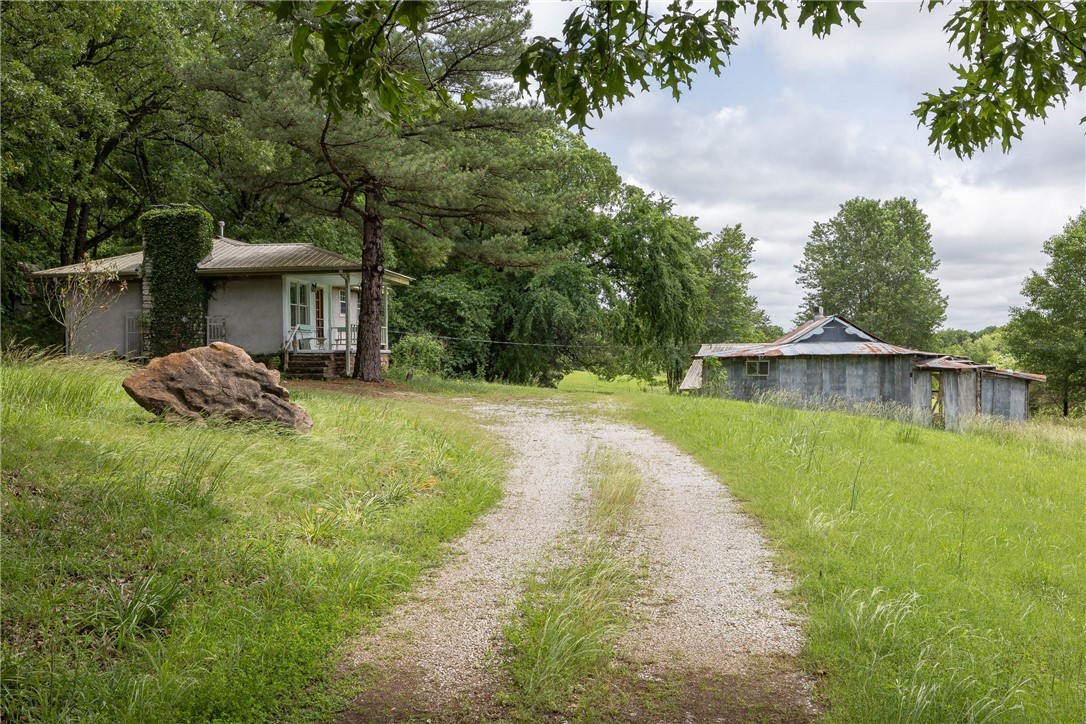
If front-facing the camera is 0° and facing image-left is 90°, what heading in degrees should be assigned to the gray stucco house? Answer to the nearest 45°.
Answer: approximately 315°

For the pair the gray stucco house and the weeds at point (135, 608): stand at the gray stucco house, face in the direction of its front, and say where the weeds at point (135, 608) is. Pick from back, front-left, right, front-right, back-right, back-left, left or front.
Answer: front-right

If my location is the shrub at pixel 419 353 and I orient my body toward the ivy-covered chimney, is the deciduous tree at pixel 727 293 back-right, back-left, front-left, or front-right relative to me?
back-right

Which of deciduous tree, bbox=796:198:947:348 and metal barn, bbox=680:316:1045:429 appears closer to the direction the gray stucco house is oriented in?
the metal barn

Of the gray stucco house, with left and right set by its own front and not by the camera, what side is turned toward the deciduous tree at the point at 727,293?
left

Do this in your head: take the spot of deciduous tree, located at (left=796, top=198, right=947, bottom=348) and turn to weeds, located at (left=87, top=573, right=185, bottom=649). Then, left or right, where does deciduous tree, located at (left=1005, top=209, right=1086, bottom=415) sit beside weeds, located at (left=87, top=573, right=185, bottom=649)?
left

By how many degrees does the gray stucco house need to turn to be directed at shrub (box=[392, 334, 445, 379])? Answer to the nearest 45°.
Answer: approximately 45° to its left

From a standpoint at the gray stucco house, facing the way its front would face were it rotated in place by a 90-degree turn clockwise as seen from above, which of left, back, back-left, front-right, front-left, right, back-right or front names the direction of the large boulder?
front-left
